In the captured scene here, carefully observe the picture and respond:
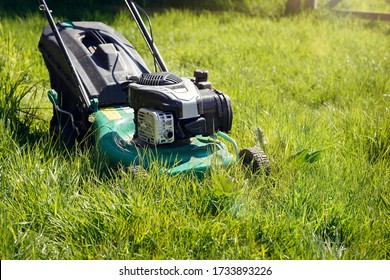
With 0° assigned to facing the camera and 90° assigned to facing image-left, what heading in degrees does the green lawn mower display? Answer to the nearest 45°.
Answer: approximately 315°
